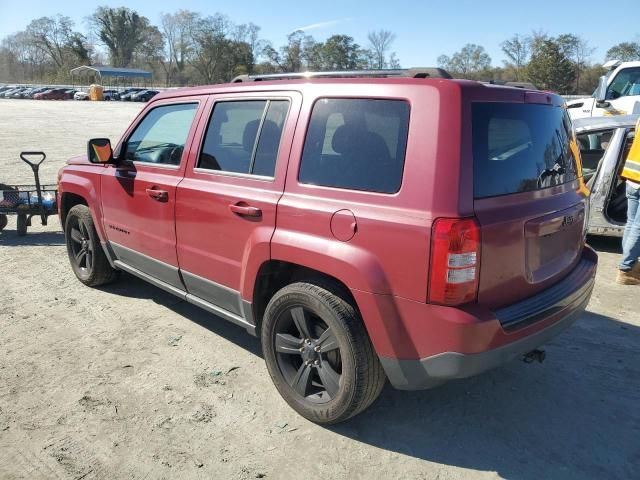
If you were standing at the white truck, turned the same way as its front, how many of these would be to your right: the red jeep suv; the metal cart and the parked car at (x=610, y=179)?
0

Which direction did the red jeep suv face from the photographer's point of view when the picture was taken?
facing away from the viewer and to the left of the viewer

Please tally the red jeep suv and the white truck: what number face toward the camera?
0

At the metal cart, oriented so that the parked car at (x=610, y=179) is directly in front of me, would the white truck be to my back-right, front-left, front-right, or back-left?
front-left

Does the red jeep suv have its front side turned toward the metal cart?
yes

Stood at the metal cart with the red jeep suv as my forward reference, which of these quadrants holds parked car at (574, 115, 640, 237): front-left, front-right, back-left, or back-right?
front-left

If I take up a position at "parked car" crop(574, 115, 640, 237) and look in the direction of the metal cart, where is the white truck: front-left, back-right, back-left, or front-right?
back-right

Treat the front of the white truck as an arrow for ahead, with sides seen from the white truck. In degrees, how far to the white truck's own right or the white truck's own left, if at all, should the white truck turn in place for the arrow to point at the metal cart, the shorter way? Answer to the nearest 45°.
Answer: approximately 45° to the white truck's own left

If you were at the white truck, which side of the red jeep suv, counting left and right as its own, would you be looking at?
right

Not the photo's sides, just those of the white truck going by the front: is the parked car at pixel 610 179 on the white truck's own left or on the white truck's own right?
on the white truck's own left

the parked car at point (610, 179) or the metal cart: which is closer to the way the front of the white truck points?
the metal cart

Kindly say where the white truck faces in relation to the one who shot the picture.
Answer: facing to the left of the viewer
